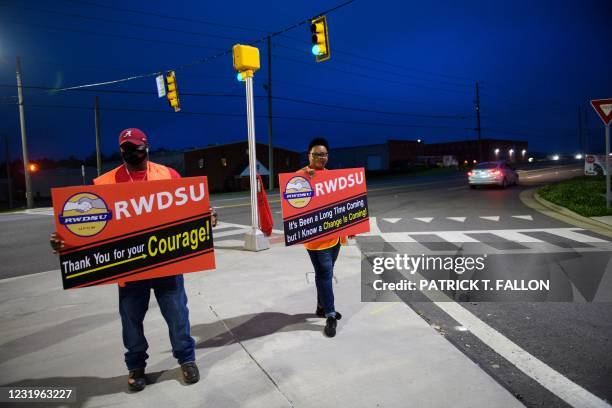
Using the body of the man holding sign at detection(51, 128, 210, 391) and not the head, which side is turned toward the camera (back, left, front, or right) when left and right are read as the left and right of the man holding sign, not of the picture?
front

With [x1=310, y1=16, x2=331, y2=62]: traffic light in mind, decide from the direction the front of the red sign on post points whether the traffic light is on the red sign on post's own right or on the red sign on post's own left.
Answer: on the red sign on post's own right

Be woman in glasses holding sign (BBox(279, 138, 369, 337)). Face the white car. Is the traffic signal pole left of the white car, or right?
left

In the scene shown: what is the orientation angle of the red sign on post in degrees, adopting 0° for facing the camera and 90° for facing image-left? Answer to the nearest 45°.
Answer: approximately 0°

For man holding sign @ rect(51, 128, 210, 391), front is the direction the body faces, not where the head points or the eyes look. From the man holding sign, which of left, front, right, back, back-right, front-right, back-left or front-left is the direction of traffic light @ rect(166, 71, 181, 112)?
back

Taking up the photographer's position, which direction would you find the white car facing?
facing away from the viewer and to the right of the viewer

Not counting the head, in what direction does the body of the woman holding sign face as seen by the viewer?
toward the camera

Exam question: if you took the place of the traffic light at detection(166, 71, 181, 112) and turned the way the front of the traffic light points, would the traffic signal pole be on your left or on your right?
on your left
